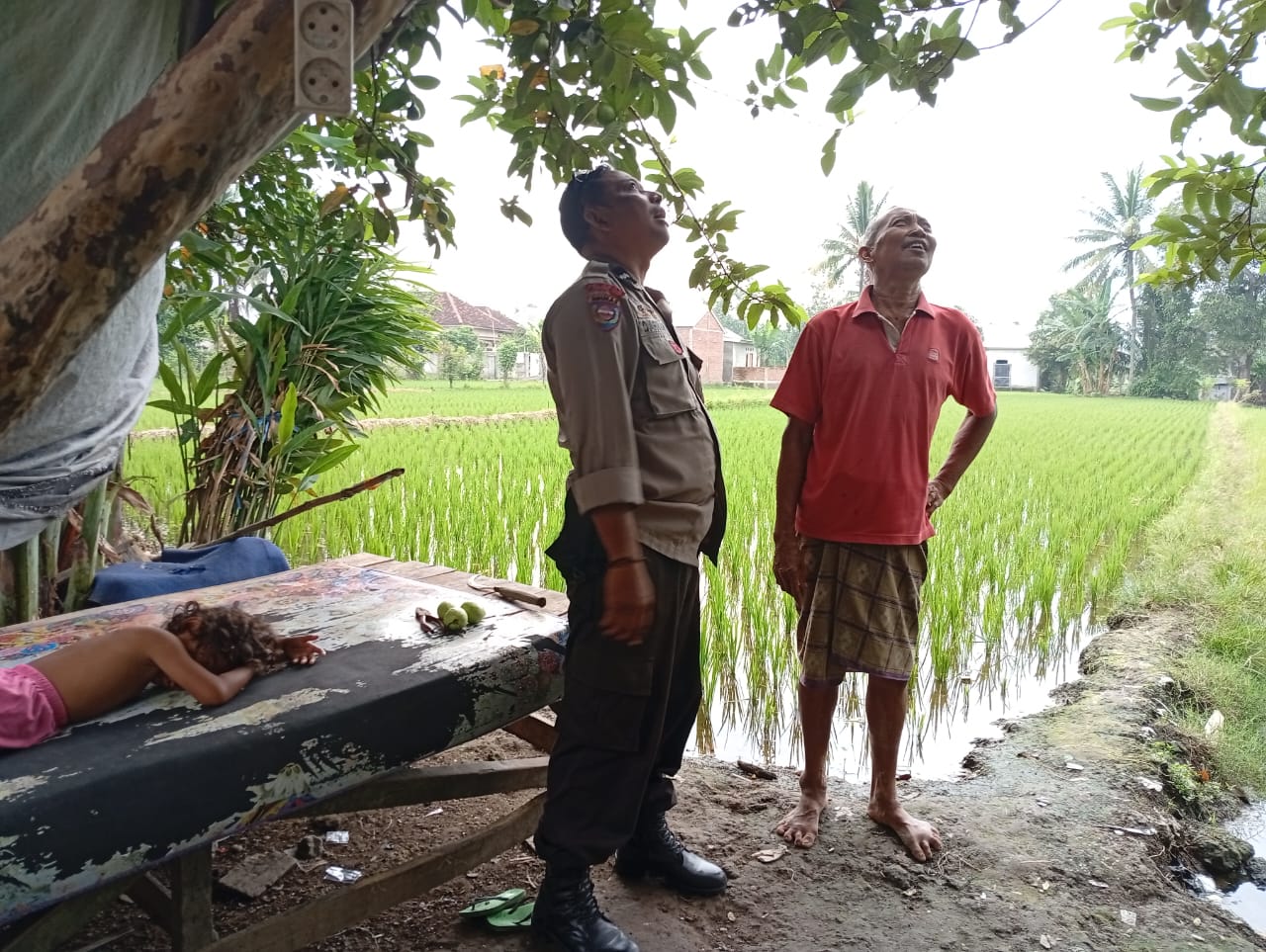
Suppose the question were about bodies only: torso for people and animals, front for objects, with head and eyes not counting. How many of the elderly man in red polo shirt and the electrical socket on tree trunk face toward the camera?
2

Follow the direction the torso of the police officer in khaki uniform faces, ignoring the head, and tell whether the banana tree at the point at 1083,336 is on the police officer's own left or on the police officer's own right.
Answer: on the police officer's own left

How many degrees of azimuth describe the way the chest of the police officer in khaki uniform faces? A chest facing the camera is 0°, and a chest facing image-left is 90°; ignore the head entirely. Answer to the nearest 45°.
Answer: approximately 315°

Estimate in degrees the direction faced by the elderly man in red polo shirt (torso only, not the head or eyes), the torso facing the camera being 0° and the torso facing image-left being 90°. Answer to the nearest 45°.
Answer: approximately 0°

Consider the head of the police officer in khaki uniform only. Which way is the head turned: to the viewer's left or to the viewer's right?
to the viewer's right

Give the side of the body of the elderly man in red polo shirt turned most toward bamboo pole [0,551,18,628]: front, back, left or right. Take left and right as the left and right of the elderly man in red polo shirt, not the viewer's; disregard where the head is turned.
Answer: right

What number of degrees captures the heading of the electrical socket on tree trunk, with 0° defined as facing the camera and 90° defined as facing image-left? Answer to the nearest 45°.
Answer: approximately 0°

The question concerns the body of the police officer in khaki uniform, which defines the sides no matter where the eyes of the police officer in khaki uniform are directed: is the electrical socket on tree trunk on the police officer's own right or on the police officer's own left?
on the police officer's own right

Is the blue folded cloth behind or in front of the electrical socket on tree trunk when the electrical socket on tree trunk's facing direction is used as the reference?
behind
